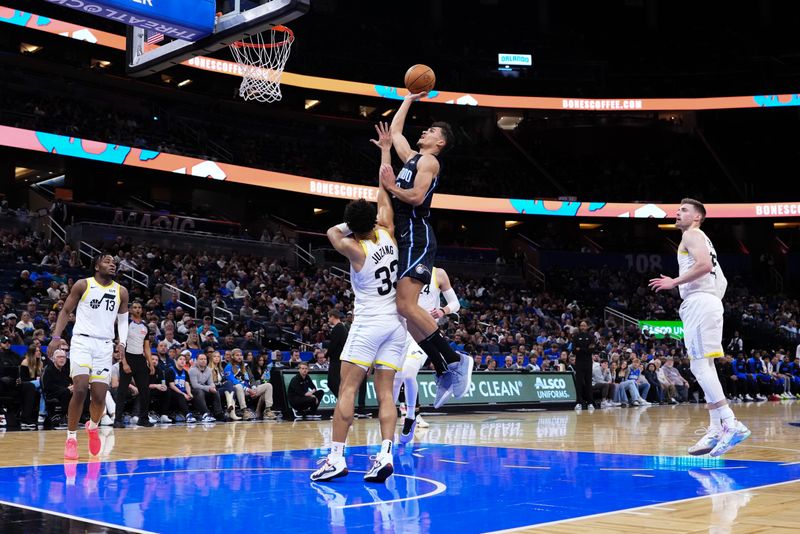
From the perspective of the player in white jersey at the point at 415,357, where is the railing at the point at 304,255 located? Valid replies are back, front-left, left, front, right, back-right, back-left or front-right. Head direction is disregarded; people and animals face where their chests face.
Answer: back-right

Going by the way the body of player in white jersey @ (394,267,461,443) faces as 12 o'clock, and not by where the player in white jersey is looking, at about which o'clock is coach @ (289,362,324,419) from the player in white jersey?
The coach is roughly at 4 o'clock from the player in white jersey.

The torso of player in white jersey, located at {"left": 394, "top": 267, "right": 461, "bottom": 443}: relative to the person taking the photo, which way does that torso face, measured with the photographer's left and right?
facing the viewer and to the left of the viewer

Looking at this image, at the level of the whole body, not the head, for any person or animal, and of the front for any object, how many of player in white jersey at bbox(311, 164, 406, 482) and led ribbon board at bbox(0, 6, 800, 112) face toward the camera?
1

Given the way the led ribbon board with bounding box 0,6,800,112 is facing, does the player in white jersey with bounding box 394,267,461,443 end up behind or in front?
in front

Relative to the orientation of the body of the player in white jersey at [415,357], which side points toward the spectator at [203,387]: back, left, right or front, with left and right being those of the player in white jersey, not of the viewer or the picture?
right

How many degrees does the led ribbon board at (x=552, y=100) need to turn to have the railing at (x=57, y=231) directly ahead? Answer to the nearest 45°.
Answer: approximately 45° to its right

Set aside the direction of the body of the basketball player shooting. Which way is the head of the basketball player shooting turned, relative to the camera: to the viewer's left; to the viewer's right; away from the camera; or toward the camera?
to the viewer's left

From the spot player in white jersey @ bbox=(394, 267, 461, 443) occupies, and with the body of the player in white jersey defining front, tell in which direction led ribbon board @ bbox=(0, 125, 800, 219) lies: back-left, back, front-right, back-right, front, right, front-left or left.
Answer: back-right

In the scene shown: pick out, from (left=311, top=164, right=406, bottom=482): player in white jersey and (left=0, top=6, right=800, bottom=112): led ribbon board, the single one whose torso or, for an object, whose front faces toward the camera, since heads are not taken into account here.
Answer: the led ribbon board

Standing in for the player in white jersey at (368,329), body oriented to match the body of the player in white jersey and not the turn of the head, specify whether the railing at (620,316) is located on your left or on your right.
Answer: on your right

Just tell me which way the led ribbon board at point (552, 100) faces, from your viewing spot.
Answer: facing the viewer

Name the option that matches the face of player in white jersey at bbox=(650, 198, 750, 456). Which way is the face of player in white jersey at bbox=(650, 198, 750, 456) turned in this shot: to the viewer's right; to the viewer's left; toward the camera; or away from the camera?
to the viewer's left

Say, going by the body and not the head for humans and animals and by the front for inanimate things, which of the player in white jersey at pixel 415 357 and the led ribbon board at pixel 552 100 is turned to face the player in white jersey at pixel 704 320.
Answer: the led ribbon board

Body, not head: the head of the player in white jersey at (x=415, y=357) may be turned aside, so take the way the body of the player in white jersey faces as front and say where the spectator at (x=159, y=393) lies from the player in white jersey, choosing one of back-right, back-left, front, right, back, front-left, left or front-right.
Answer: right

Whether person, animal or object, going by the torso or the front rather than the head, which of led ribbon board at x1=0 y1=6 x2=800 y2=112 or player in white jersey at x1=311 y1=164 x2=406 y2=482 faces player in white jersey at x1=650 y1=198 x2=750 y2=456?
the led ribbon board

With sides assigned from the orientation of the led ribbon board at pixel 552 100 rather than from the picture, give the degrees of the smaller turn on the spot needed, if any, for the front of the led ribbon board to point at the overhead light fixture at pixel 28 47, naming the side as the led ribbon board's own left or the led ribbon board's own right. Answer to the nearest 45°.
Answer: approximately 90° to the led ribbon board's own right

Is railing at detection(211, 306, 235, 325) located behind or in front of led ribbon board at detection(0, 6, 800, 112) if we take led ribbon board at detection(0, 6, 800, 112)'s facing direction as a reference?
in front

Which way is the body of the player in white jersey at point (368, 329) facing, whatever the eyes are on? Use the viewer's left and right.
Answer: facing away from the viewer and to the left of the viewer
